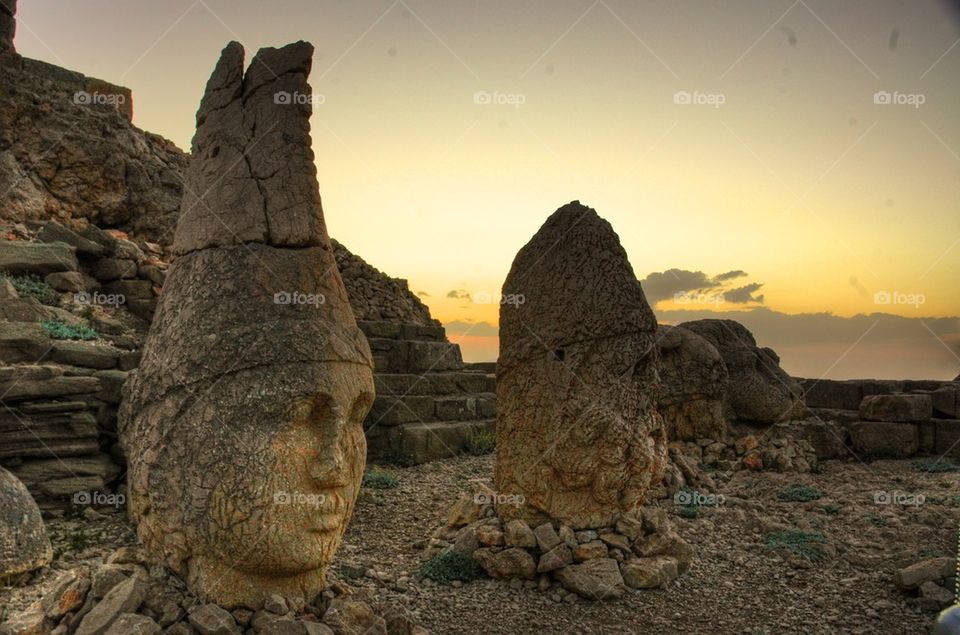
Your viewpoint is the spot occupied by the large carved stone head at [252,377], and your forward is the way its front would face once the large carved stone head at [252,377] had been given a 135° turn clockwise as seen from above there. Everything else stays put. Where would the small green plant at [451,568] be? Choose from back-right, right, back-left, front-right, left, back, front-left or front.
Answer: back-right

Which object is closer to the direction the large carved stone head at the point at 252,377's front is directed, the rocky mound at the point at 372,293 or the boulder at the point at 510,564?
the boulder

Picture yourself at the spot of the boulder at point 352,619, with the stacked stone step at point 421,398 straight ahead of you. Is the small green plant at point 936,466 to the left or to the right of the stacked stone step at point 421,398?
right

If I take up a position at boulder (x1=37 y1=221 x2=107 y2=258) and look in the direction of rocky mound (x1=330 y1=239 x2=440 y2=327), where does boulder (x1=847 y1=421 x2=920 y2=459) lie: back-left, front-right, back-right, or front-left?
front-right

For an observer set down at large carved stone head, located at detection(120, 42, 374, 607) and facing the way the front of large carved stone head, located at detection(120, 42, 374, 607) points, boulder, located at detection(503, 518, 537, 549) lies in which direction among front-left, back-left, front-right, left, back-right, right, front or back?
left

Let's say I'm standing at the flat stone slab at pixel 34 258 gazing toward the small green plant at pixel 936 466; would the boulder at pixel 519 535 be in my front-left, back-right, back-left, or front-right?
front-right

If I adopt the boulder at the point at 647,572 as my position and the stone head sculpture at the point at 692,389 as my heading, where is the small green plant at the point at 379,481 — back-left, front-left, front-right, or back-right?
front-left

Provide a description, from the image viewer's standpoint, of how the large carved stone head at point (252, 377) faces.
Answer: facing the viewer and to the right of the viewer

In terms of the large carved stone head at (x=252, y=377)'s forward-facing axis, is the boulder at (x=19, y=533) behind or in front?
behind

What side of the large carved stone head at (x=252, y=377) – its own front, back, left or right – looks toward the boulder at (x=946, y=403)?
left

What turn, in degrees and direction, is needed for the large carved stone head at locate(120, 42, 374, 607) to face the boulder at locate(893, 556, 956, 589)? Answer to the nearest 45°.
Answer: approximately 45° to its left

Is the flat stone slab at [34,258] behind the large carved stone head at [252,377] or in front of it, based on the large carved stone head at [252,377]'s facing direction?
behind

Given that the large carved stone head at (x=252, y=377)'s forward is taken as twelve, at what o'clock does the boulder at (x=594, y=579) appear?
The boulder is roughly at 10 o'clock from the large carved stone head.
